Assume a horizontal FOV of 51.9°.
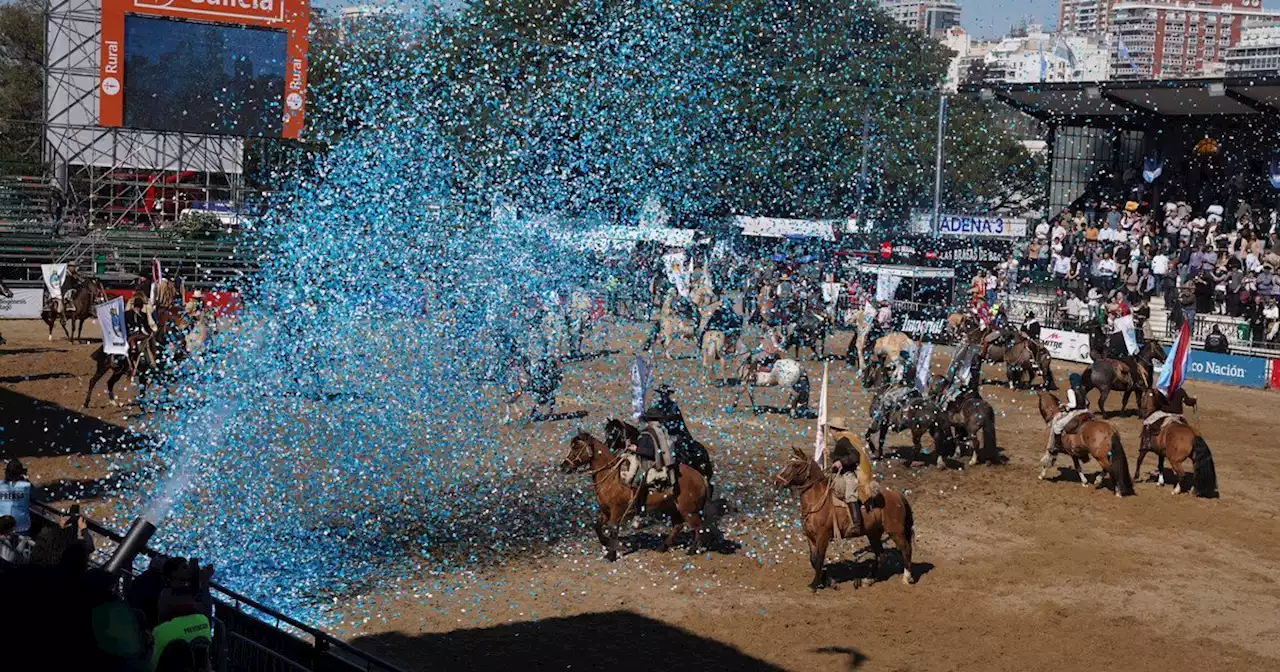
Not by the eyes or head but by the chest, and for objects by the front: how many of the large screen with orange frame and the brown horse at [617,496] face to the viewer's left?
1

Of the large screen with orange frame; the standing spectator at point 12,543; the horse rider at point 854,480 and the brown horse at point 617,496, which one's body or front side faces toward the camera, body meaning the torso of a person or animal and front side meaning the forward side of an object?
the large screen with orange frame

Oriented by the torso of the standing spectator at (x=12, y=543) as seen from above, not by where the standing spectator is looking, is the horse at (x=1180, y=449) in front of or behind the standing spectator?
in front

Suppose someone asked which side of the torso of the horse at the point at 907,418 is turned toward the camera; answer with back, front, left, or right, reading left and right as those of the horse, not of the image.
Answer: left

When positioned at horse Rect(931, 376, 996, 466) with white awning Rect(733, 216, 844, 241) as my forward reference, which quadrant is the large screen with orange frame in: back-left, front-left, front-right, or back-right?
front-left

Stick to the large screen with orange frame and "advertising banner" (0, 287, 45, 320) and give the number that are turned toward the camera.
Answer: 2

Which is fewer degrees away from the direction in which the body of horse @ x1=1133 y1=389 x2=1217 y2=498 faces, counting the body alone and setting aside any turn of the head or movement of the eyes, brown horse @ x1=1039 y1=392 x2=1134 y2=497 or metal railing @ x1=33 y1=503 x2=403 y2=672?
the brown horse

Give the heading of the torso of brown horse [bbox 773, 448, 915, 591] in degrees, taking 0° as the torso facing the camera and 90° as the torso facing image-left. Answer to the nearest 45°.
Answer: approximately 90°

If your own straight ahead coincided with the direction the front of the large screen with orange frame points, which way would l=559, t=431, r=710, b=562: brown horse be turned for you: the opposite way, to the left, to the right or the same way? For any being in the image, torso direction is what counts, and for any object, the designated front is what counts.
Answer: to the right

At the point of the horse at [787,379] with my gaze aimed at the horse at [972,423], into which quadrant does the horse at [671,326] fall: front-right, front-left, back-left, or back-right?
back-left

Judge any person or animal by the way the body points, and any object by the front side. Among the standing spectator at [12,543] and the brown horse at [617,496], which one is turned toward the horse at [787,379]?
the standing spectator

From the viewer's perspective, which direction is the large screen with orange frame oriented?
toward the camera

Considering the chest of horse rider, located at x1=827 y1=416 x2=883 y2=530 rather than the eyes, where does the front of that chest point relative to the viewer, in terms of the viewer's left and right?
facing to the left of the viewer

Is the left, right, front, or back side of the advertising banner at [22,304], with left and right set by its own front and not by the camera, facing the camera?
front

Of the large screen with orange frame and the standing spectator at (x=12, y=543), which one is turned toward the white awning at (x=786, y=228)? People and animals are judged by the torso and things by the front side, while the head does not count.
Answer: the standing spectator

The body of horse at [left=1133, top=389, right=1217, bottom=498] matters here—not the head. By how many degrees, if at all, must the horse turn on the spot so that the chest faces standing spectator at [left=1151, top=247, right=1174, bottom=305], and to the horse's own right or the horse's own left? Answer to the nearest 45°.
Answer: approximately 45° to the horse's own right

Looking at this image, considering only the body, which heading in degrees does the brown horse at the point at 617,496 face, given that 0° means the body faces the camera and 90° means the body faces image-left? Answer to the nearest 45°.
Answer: approximately 90°
